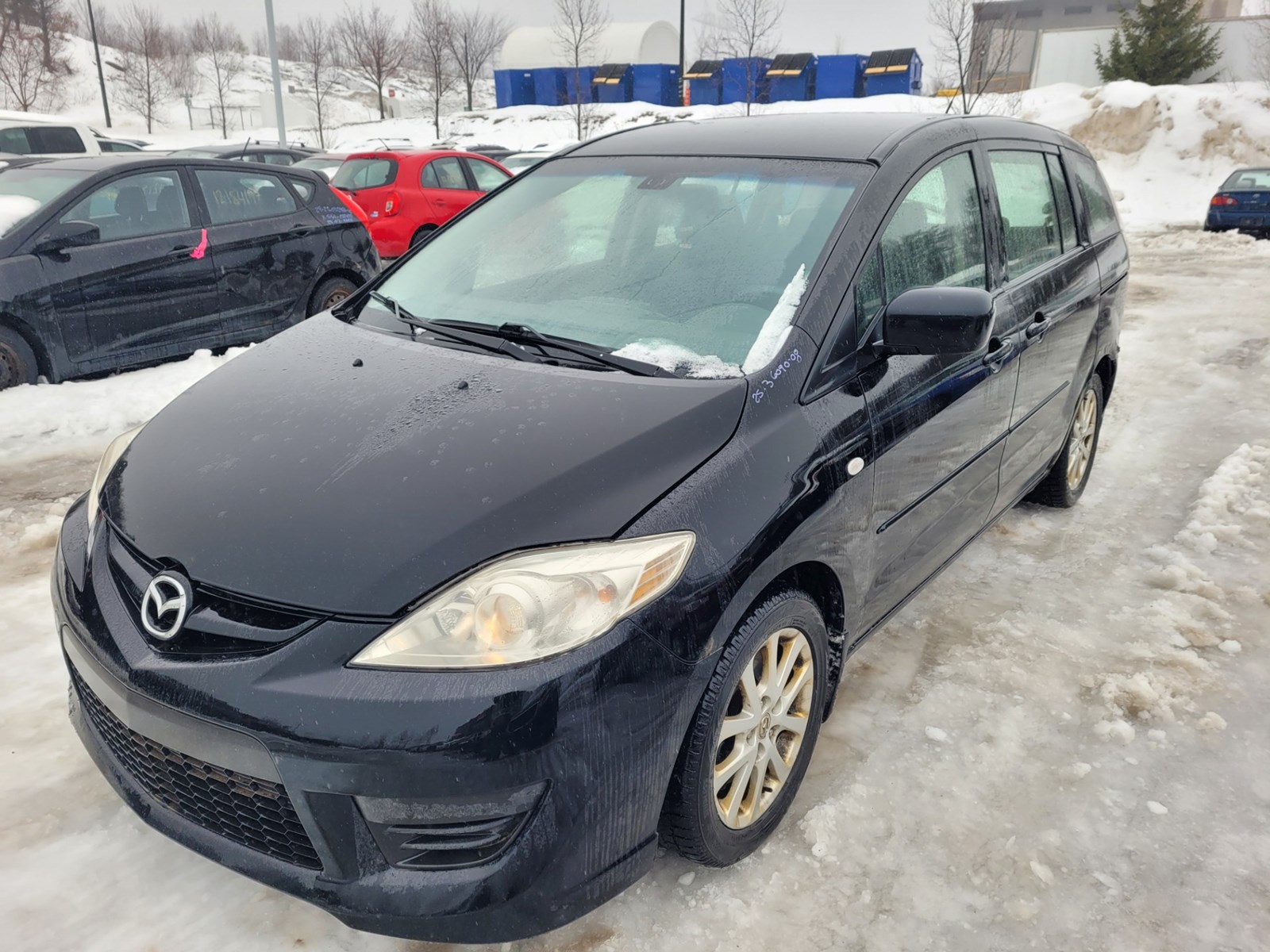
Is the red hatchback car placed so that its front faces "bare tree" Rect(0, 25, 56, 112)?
no

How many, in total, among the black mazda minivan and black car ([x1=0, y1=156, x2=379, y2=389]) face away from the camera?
0

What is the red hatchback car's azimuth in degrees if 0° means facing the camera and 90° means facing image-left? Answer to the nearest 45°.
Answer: approximately 225°

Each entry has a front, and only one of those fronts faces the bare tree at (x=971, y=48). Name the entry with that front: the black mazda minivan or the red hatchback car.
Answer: the red hatchback car

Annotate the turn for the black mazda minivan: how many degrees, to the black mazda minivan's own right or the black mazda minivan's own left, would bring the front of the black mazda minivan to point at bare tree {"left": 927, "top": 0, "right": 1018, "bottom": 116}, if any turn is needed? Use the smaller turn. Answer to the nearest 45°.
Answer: approximately 135° to the black mazda minivan's own right

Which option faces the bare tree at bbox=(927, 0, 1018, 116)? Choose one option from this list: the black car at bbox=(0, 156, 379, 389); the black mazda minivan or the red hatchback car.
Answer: the red hatchback car

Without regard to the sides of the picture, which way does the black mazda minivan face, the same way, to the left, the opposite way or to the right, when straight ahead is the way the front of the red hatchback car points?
the opposite way

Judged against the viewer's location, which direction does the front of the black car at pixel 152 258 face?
facing the viewer and to the left of the viewer

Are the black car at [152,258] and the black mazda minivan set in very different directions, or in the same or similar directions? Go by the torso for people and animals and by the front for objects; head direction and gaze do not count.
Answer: same or similar directions

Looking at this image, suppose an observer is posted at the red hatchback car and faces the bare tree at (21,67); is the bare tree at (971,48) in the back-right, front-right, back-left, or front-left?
front-right

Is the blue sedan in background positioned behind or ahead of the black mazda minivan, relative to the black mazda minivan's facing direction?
behind

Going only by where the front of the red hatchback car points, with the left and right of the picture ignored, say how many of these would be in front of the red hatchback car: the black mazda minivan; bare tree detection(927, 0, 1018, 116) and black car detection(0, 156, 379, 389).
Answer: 1

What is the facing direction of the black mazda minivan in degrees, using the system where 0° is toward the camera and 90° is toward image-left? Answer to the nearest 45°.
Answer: approximately 45°

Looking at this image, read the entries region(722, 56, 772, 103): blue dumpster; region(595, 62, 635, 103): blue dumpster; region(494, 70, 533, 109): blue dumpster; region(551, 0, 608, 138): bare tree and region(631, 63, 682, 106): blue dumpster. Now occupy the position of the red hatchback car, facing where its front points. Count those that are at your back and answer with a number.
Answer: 0

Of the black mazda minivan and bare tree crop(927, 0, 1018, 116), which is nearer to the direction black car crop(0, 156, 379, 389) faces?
the black mazda minivan

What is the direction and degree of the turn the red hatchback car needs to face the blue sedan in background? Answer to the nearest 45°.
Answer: approximately 45° to its right

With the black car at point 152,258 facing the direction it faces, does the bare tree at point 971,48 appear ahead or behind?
behind

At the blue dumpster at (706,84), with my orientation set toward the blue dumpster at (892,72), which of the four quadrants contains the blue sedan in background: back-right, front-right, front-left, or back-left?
front-right

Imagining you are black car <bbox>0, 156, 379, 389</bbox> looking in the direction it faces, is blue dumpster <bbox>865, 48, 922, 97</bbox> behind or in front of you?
behind

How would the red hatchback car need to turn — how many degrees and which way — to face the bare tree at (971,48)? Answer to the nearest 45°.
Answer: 0° — it already faces it
